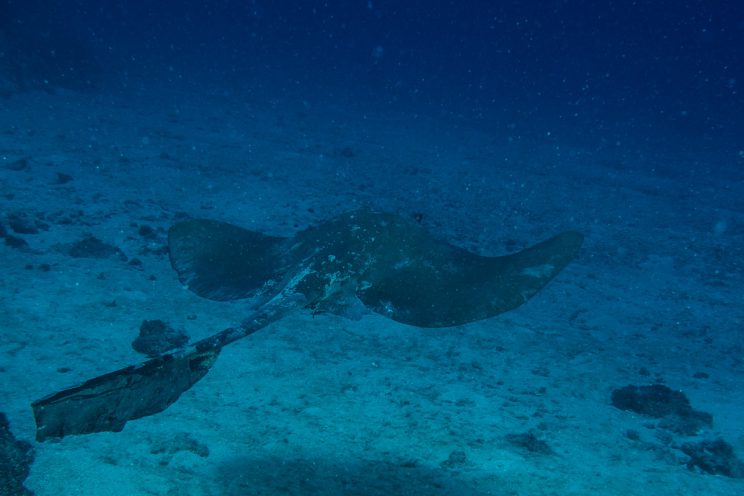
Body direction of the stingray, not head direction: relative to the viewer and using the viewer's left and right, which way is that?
facing away from the viewer and to the right of the viewer

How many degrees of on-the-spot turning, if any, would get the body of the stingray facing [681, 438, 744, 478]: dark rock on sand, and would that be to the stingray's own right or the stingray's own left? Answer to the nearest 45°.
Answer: approximately 90° to the stingray's own right

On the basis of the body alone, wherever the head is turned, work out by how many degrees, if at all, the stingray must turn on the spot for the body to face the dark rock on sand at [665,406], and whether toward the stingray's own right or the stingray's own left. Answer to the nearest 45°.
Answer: approximately 45° to the stingray's own right

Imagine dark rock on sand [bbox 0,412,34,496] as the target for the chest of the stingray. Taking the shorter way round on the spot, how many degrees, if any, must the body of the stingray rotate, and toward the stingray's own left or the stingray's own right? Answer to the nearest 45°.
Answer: approximately 180°

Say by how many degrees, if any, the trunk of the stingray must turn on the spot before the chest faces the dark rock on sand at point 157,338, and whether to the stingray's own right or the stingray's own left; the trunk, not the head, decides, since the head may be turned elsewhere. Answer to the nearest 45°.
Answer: approximately 135° to the stingray's own left

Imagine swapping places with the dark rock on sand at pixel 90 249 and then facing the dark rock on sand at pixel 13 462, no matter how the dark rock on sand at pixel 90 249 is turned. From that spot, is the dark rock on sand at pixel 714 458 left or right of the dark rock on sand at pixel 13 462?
left

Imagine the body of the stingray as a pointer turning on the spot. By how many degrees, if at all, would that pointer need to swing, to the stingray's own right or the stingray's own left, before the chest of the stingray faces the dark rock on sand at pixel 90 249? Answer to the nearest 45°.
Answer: approximately 135° to the stingray's own left
